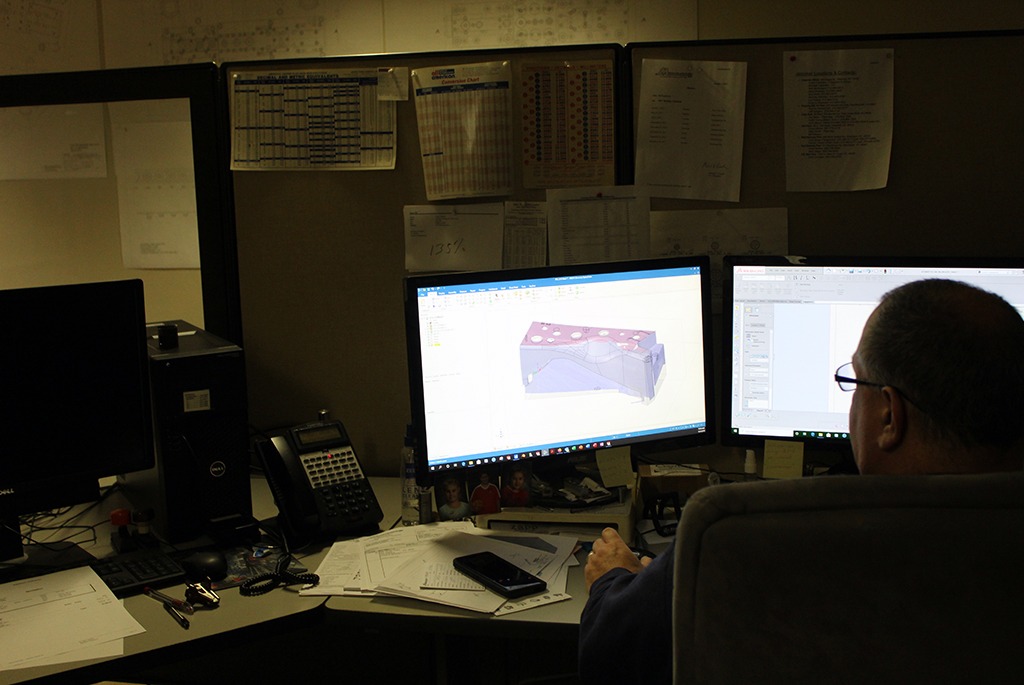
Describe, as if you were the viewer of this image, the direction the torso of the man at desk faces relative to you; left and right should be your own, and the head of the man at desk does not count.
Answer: facing away from the viewer and to the left of the viewer

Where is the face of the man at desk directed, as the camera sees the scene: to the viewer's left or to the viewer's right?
to the viewer's left

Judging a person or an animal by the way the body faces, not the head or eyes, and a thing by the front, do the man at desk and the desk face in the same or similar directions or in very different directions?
very different directions

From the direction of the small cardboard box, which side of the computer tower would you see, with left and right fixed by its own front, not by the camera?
left

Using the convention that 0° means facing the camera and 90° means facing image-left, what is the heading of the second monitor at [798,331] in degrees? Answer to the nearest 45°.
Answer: approximately 0°

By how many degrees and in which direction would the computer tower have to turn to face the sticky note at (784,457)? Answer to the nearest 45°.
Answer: approximately 90° to its left

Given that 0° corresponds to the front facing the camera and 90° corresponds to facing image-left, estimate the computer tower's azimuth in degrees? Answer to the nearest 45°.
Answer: approximately 0°

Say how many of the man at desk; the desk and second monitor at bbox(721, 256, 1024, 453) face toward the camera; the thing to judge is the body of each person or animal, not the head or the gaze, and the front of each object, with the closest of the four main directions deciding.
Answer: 2

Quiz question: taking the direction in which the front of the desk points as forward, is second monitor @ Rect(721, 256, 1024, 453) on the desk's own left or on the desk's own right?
on the desk's own left
